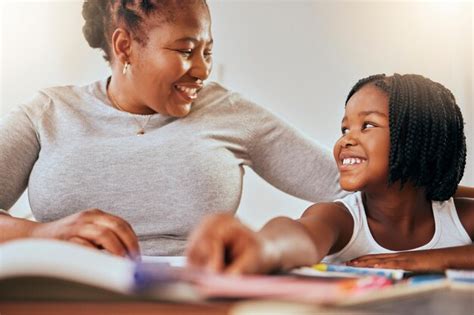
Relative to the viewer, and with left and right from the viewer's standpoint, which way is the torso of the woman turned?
facing the viewer

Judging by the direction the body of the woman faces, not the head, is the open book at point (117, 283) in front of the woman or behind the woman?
in front

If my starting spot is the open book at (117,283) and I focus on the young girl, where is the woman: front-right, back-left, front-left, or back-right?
front-left

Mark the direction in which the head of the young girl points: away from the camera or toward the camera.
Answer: toward the camera
